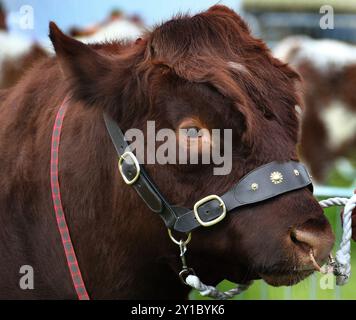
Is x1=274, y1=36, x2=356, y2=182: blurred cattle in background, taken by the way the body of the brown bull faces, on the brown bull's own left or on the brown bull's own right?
on the brown bull's own left

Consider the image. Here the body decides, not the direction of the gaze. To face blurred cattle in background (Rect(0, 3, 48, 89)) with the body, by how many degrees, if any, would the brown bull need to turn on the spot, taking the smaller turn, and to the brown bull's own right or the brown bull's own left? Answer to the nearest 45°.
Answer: approximately 90° to the brown bull's own left

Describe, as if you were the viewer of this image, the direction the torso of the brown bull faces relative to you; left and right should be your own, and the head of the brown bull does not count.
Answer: facing to the right of the viewer

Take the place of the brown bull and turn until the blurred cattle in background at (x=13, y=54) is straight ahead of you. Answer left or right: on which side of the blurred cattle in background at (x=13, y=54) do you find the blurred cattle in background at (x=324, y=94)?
right

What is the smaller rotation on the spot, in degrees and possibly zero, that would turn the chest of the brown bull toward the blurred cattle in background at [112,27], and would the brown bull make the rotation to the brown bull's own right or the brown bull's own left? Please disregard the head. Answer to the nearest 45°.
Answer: approximately 90° to the brown bull's own left
